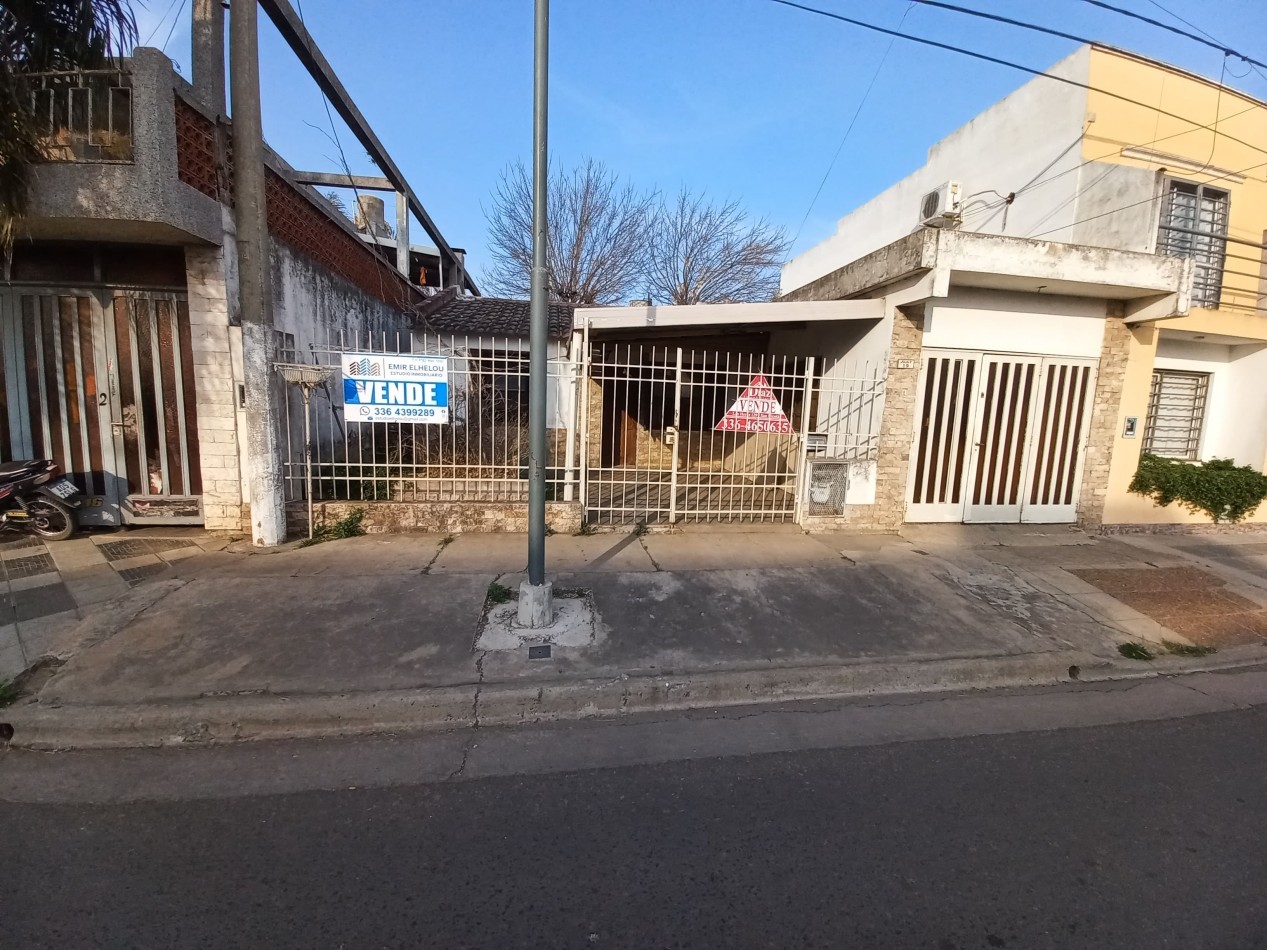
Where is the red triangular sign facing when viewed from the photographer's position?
facing the viewer

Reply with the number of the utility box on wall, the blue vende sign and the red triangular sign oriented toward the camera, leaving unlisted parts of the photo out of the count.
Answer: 3

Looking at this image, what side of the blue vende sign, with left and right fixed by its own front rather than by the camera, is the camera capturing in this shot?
front

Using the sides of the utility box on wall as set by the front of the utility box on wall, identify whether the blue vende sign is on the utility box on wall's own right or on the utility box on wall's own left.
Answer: on the utility box on wall's own right

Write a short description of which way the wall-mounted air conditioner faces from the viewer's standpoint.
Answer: facing the viewer and to the left of the viewer

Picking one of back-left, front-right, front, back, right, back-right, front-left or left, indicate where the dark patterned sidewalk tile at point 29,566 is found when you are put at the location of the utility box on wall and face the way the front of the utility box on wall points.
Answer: front-right

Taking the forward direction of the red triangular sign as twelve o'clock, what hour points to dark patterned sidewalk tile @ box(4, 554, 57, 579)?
The dark patterned sidewalk tile is roughly at 2 o'clock from the red triangular sign.

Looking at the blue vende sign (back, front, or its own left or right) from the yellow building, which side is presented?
left

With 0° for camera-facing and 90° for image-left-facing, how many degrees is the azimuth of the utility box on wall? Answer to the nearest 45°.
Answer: approximately 0°

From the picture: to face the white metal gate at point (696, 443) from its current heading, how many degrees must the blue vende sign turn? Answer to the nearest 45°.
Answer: approximately 90° to its left
